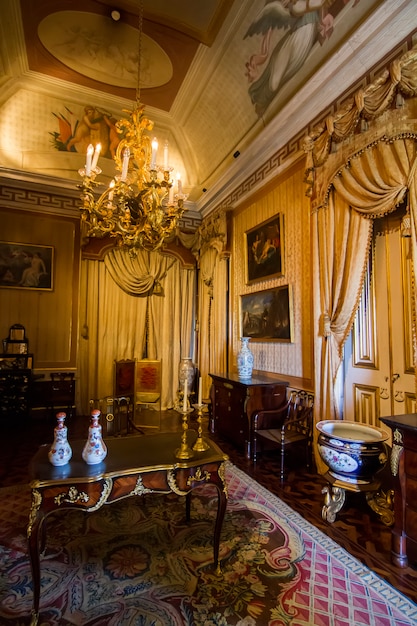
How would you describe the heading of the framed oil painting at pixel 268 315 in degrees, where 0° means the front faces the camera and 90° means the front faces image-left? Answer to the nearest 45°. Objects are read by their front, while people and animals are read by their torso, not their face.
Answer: approximately 45°

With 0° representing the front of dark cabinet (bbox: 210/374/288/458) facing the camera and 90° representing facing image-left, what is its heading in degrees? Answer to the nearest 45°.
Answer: approximately 45°

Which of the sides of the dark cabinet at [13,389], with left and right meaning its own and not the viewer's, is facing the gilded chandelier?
front

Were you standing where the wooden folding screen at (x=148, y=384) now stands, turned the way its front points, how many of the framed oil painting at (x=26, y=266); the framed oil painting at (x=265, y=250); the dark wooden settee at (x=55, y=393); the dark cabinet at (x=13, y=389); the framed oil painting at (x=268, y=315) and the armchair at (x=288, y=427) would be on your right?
3

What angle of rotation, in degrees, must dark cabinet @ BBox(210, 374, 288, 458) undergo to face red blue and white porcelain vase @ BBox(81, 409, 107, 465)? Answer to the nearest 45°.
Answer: approximately 45° to its left

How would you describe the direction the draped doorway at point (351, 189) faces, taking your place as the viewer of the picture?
facing the viewer and to the left of the viewer

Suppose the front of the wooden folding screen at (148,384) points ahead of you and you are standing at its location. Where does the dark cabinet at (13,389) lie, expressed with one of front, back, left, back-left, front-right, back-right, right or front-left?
right

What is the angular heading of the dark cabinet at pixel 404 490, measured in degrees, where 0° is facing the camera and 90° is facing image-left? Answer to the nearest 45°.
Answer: approximately 45°

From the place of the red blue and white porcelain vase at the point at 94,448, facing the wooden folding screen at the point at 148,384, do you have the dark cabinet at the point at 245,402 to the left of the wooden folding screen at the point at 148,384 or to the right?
right

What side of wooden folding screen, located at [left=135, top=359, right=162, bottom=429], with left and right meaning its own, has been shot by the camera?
front

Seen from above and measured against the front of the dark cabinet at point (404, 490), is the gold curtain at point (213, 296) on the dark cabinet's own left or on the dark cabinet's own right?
on the dark cabinet's own right

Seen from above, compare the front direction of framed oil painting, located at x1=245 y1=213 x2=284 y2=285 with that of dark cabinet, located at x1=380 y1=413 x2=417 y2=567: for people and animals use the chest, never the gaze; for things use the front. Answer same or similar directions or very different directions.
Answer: same or similar directions
